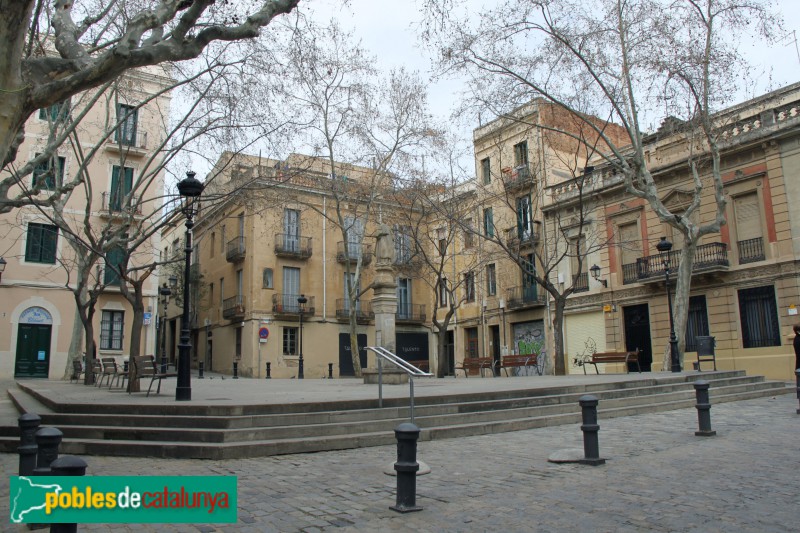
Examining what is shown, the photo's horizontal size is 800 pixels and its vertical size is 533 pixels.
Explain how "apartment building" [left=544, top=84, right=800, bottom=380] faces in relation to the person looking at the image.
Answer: facing the viewer and to the left of the viewer

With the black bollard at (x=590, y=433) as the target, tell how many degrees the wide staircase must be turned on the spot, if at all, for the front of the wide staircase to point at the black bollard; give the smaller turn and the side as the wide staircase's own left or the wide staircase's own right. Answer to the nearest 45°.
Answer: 0° — it already faces it

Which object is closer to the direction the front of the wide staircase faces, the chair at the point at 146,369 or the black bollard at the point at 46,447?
the black bollard

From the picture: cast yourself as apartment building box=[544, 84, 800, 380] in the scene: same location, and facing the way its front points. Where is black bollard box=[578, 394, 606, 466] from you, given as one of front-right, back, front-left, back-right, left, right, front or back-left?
front-left

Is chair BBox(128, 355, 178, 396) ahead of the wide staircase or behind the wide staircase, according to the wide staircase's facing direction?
behind

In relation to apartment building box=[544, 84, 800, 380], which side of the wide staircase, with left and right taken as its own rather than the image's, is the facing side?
left

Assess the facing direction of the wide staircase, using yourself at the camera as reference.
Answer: facing the viewer and to the right of the viewer

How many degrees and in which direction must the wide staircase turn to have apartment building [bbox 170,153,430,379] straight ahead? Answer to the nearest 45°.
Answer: approximately 135° to its left

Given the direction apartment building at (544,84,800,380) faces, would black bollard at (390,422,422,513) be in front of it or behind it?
in front

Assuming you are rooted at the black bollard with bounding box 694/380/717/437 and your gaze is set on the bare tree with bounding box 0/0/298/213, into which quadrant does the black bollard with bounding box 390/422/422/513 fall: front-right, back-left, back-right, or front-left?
front-left

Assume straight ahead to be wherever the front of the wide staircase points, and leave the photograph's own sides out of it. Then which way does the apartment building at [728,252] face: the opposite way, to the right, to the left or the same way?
to the right

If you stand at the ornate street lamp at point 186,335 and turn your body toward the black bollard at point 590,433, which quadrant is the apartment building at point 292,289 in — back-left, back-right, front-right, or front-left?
back-left

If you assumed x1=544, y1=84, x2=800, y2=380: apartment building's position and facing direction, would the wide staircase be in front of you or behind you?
in front

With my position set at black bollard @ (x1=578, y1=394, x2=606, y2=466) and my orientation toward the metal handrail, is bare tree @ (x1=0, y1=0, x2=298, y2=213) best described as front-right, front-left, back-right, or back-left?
front-left

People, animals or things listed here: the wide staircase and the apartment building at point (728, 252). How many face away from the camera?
0

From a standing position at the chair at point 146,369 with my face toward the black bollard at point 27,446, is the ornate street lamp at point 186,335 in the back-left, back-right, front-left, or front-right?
front-left

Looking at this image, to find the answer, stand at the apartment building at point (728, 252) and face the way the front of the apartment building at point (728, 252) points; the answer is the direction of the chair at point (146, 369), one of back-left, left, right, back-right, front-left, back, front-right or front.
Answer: front

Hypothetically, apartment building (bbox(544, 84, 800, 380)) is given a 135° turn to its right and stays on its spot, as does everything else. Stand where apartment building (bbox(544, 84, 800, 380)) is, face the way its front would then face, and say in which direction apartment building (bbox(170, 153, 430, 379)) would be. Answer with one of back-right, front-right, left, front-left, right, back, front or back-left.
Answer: left
